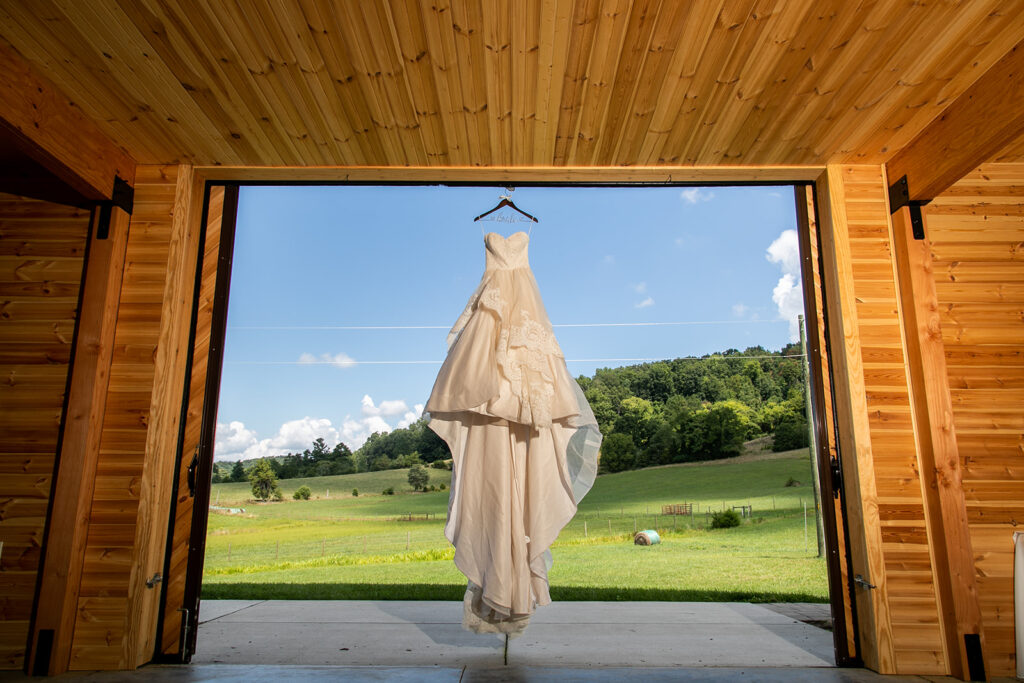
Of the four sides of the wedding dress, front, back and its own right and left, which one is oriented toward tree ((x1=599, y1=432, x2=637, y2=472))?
back

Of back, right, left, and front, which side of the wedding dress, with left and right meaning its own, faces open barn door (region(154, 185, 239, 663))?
right

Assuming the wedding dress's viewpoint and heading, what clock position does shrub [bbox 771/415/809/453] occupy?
The shrub is roughly at 7 o'clock from the wedding dress.

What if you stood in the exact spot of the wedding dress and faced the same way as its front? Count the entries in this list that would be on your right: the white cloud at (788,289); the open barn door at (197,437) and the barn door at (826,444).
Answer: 1

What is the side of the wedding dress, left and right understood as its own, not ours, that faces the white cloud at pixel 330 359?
back

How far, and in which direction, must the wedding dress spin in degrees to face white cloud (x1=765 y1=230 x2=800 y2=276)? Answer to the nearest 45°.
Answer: approximately 135° to its left

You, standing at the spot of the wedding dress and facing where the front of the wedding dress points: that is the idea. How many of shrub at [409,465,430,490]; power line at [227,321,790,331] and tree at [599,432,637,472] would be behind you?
3

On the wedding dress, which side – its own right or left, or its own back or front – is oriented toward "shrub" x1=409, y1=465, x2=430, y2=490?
back

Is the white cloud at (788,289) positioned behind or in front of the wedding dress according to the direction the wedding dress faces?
behind

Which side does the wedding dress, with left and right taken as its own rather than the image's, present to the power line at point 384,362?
back

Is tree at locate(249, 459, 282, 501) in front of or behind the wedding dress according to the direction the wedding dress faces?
behind

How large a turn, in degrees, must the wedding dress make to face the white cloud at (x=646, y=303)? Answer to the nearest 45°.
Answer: approximately 180°

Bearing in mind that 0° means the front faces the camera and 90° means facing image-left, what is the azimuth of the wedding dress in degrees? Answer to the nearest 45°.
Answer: approximately 0°

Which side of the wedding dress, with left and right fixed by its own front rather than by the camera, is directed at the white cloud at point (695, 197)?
back

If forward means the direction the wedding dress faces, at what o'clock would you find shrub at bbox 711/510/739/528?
The shrub is roughly at 7 o'clock from the wedding dress.
